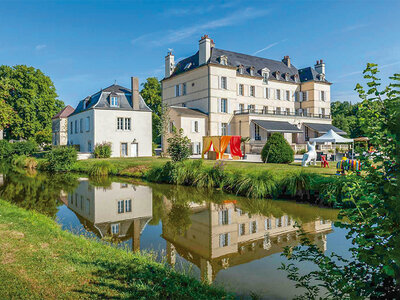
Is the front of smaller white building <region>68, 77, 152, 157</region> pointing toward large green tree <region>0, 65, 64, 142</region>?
no

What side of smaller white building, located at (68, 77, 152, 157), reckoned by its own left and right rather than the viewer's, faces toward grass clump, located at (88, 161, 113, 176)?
front

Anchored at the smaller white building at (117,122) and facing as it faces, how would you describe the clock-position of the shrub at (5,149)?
The shrub is roughly at 4 o'clock from the smaller white building.

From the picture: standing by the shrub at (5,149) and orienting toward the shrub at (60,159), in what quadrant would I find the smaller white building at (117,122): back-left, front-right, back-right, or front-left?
front-left

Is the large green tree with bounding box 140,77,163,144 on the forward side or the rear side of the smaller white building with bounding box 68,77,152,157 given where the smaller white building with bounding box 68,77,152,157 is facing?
on the rear side

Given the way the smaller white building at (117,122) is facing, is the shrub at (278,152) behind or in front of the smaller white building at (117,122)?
in front

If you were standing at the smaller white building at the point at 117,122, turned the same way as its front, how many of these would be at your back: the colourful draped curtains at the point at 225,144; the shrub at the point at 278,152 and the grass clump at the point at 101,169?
0

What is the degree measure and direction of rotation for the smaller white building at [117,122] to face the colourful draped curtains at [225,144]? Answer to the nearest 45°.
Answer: approximately 45° to its left

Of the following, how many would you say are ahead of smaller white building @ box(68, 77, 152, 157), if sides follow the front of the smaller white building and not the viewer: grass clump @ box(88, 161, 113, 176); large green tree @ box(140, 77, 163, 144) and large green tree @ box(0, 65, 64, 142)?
1

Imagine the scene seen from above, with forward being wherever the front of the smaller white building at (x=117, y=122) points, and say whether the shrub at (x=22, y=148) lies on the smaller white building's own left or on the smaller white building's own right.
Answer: on the smaller white building's own right

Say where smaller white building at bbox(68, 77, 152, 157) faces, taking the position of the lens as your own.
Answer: facing the viewer

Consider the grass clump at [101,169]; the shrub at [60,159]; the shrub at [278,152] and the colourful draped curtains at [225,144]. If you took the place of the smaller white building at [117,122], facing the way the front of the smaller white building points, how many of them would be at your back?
0

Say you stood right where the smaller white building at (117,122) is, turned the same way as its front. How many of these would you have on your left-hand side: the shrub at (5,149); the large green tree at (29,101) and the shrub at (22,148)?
0

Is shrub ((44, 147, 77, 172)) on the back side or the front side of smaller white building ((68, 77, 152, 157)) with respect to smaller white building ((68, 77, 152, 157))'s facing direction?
on the front side

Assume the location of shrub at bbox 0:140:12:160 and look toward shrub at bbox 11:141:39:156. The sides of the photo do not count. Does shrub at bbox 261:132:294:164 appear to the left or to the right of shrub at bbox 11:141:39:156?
right
